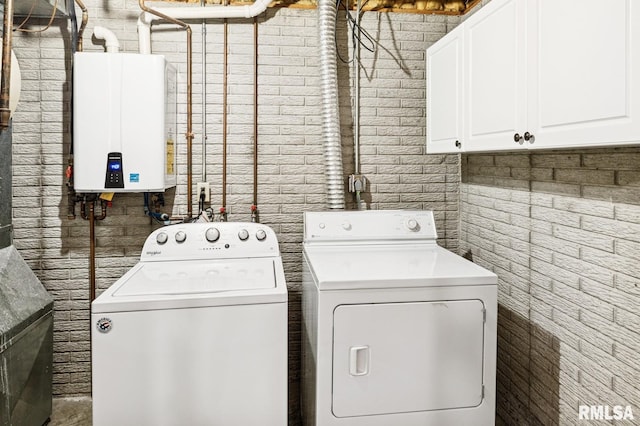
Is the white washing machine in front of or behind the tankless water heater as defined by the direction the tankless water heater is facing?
in front

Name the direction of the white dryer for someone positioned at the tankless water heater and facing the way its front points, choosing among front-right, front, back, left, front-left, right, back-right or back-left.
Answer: front-left

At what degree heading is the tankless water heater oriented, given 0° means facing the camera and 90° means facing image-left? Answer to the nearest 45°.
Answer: approximately 0°

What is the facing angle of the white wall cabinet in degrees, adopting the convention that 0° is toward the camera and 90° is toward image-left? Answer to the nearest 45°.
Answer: approximately 45°
